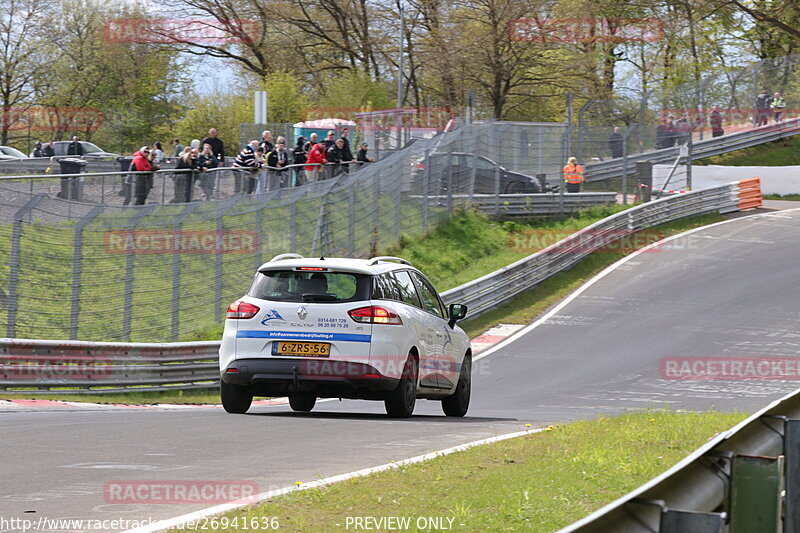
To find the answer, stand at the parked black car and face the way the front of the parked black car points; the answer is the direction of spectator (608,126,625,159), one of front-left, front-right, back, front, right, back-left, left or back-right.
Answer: front-left

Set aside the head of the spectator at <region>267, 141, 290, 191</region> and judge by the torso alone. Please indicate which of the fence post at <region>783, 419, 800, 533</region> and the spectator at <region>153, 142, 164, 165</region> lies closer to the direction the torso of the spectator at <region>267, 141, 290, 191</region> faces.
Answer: the fence post

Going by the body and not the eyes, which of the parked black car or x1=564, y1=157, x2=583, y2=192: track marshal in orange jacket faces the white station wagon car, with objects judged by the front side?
the track marshal in orange jacket

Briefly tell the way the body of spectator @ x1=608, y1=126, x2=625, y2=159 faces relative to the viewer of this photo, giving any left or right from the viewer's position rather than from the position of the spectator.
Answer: facing the viewer

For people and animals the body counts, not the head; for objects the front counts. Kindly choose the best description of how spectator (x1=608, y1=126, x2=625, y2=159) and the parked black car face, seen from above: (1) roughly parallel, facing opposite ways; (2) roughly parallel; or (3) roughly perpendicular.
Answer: roughly perpendicular

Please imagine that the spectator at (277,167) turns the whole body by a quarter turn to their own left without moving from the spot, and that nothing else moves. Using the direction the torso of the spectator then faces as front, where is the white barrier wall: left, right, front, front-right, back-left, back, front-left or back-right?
front

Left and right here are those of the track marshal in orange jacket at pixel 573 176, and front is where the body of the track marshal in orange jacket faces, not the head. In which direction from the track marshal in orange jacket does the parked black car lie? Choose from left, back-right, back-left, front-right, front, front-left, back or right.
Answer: front-right

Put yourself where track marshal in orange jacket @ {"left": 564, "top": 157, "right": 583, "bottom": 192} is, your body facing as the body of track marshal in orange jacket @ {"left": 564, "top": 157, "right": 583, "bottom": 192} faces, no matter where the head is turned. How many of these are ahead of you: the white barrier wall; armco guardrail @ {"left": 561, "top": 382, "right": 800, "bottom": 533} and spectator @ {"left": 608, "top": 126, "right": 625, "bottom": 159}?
1

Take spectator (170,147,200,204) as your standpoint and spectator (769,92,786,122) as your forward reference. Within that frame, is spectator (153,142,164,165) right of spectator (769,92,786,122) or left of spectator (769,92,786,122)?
left

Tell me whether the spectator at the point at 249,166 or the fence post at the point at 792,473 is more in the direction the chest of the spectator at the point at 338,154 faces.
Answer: the fence post

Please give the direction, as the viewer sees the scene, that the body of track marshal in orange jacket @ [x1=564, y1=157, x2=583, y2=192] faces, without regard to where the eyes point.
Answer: toward the camera

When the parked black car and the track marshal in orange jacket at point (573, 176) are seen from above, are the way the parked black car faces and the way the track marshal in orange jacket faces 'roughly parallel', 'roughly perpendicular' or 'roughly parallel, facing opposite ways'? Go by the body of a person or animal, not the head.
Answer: roughly perpendicular

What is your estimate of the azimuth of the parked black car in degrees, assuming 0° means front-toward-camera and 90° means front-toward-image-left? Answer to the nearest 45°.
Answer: approximately 270°

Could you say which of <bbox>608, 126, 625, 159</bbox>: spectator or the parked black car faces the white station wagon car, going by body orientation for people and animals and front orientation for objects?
the spectator
